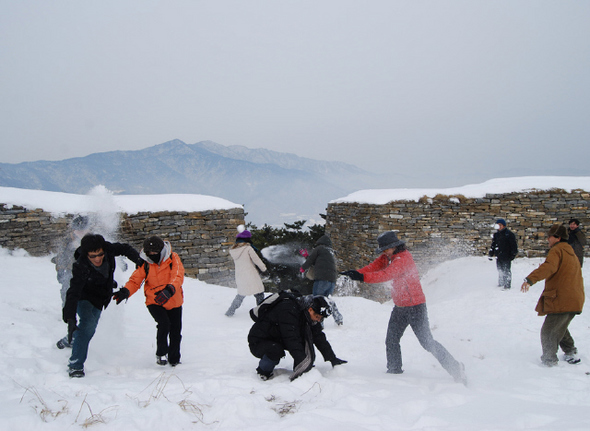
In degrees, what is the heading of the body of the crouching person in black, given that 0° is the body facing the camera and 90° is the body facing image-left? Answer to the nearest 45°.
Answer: approximately 315°

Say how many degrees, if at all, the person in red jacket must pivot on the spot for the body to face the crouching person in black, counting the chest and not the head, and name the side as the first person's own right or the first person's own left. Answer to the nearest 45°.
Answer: approximately 45° to the first person's own left

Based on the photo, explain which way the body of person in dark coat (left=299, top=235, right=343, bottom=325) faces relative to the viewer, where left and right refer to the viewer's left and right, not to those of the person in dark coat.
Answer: facing away from the viewer and to the left of the viewer

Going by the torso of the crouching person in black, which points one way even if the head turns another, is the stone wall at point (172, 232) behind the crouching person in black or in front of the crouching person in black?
behind

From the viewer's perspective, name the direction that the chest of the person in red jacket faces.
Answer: to the viewer's left

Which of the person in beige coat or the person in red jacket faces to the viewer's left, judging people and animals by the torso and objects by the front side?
the person in red jacket

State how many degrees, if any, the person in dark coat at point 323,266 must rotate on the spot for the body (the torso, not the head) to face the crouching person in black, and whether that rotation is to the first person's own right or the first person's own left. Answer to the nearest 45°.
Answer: approximately 135° to the first person's own left
